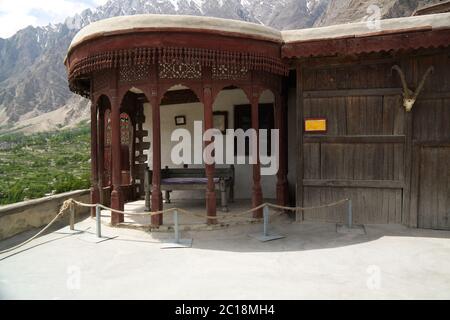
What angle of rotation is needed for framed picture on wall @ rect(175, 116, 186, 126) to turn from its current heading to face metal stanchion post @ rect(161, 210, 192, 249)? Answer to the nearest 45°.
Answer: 0° — it already faces it

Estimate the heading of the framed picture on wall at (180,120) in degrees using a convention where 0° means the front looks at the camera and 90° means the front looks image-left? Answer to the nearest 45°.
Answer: approximately 0°

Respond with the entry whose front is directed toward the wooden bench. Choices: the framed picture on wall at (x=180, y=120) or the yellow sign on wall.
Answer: the framed picture on wall

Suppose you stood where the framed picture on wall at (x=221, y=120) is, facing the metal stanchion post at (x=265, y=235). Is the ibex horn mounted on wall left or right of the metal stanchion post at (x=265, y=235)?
left

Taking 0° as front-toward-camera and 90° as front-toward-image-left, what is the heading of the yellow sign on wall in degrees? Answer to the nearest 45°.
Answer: approximately 0°

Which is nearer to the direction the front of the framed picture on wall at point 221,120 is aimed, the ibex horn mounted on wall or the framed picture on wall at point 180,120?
the ibex horn mounted on wall

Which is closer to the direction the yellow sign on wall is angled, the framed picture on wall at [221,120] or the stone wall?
the stone wall
